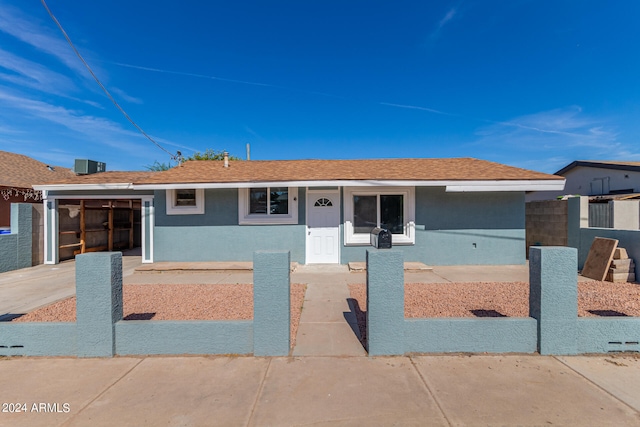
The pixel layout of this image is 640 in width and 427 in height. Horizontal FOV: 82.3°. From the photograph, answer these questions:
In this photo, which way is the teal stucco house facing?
toward the camera

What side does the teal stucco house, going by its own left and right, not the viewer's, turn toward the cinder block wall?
left

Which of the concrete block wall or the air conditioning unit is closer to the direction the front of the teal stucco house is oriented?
the concrete block wall

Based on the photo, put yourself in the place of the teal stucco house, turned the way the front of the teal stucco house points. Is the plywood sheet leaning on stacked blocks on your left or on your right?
on your left

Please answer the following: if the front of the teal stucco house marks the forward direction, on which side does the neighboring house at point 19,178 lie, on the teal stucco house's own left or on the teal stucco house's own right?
on the teal stucco house's own right

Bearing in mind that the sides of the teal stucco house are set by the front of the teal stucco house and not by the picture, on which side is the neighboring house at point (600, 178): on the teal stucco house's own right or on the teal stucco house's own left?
on the teal stucco house's own left
